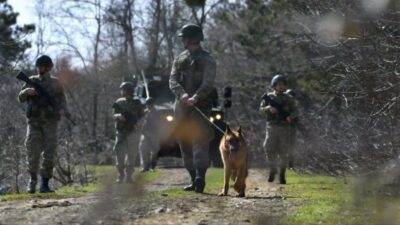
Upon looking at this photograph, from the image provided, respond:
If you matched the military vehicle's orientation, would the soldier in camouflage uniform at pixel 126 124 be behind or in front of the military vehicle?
in front

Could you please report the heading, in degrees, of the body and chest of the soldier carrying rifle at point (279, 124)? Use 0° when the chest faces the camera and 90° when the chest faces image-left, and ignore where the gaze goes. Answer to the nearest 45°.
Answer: approximately 0°

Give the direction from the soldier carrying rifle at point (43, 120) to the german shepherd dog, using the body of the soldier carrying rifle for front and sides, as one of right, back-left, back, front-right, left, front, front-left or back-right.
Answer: front-left

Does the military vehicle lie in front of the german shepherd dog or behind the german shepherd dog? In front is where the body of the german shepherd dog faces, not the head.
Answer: behind

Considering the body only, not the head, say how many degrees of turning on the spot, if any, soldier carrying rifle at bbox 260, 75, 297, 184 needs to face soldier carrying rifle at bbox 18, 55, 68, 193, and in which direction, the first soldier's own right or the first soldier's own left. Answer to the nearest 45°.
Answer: approximately 45° to the first soldier's own right
